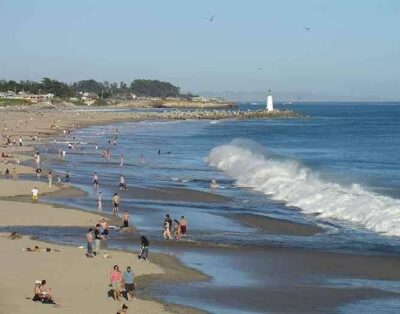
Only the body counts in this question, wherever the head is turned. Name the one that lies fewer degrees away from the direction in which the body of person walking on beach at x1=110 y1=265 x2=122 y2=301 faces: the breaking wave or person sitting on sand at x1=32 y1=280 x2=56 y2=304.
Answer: the person sitting on sand

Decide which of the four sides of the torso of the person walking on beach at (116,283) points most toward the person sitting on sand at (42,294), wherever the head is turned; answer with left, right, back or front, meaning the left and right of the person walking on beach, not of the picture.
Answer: right

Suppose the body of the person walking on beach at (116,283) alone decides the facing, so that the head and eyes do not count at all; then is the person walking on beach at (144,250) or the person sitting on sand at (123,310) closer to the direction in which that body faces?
the person sitting on sand

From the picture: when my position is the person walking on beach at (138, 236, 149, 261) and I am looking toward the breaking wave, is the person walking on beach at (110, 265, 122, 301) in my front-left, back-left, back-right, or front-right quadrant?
back-right

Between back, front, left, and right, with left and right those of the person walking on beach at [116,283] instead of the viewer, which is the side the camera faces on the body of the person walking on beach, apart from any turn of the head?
front

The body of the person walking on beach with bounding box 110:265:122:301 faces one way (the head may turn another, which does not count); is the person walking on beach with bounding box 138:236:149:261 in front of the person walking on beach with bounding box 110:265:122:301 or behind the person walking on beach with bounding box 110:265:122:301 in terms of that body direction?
behind

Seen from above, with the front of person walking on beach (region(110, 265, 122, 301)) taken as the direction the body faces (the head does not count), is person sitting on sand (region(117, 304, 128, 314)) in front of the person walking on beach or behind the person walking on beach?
in front

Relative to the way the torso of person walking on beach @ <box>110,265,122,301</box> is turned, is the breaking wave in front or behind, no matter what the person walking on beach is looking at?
behind

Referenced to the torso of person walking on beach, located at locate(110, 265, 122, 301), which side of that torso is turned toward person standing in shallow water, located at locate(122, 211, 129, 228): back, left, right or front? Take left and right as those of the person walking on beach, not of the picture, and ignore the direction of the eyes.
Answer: back

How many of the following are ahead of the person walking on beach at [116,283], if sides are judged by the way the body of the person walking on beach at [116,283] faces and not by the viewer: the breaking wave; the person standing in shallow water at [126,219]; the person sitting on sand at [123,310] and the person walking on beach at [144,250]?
1
